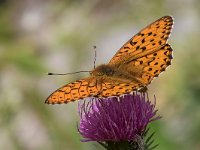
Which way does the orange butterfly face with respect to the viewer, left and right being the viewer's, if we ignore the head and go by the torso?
facing away from the viewer and to the left of the viewer
